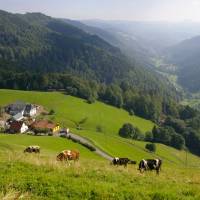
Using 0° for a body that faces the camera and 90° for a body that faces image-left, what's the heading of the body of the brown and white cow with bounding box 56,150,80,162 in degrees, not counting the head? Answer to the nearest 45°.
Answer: approximately 90°

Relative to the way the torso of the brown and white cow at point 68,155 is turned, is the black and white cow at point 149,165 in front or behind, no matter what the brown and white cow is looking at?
behind
